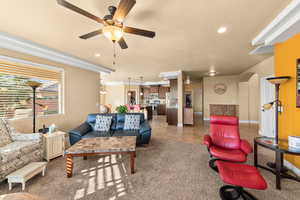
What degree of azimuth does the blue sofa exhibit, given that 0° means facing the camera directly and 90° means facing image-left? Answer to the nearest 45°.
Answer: approximately 0°

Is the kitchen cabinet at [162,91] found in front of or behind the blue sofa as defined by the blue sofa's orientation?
behind

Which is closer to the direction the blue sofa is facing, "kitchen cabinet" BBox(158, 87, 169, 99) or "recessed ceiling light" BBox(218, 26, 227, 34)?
the recessed ceiling light

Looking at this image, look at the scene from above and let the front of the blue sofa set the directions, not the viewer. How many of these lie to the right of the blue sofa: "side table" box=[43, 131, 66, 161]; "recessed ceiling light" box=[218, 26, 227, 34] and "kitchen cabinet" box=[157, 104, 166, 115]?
1

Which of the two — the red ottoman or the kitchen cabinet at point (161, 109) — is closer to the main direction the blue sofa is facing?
the red ottoman

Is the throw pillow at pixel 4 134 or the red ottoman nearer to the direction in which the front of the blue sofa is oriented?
the red ottoman

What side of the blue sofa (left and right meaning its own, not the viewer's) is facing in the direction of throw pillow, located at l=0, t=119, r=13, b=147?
right

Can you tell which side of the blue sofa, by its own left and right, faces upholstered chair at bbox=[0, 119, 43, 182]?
right

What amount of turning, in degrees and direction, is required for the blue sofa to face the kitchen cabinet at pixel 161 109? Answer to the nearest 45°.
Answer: approximately 135° to its left

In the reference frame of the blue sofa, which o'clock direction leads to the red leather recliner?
The red leather recliner is roughly at 10 o'clock from the blue sofa.

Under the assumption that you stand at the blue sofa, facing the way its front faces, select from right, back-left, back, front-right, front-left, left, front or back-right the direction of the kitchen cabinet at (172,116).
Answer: back-left
